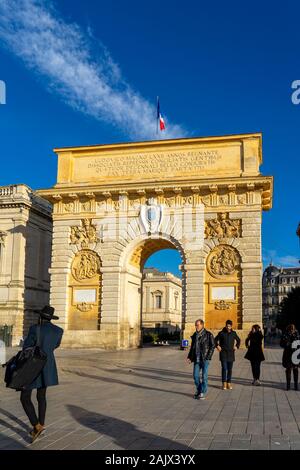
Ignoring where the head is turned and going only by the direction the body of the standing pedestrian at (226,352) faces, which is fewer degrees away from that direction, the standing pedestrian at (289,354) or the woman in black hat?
the woman in black hat

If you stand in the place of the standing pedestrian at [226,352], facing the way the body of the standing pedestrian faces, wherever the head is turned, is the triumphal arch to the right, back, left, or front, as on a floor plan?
back

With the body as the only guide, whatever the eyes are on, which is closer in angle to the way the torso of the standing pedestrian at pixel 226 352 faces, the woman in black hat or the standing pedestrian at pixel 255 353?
the woman in black hat

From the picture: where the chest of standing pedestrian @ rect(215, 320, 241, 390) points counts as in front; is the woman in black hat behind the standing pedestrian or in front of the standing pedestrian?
in front

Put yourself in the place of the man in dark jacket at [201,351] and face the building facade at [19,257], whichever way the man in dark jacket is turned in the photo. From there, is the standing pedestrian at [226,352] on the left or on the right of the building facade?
right

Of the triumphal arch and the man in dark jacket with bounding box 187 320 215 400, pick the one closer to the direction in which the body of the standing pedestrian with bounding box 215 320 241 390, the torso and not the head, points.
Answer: the man in dark jacket

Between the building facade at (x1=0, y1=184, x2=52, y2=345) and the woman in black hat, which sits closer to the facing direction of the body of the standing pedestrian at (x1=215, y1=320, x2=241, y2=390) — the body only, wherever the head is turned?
the woman in black hat

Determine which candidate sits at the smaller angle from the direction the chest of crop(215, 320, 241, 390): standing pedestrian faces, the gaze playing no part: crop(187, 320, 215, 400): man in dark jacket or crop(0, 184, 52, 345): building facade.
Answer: the man in dark jacket

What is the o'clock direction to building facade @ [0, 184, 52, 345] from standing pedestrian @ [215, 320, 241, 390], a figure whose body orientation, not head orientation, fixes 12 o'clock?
The building facade is roughly at 5 o'clock from the standing pedestrian.

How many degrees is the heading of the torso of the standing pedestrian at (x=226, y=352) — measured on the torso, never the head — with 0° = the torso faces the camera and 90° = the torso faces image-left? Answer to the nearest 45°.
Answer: approximately 0°

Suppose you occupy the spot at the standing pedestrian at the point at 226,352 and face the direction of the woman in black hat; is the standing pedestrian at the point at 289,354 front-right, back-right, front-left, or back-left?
back-left

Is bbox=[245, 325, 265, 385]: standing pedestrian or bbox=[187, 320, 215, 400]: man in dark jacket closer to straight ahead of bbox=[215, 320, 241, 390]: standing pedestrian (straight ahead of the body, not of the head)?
the man in dark jacket

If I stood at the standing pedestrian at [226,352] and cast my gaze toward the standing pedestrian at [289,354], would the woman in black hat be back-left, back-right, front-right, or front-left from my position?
back-right

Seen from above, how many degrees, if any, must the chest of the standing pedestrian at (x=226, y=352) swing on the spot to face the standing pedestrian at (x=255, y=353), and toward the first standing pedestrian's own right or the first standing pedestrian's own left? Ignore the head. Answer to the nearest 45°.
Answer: approximately 135° to the first standing pedestrian's own left

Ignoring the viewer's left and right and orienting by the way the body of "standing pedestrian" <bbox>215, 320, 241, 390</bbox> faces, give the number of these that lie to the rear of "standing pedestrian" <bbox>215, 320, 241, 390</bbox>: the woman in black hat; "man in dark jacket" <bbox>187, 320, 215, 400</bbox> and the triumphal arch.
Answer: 1

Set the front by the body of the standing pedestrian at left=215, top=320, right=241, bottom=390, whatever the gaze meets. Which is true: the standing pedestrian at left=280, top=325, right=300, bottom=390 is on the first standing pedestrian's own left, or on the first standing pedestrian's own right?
on the first standing pedestrian's own left

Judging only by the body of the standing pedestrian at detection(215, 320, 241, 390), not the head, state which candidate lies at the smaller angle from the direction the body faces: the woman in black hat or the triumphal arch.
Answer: the woman in black hat
